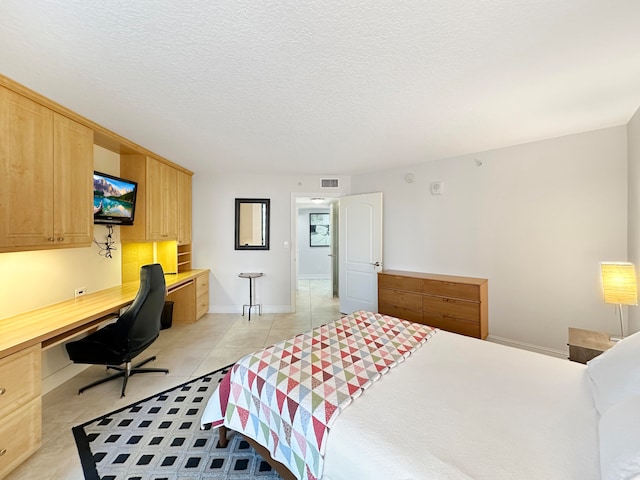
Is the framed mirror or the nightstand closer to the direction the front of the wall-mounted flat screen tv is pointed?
the nightstand

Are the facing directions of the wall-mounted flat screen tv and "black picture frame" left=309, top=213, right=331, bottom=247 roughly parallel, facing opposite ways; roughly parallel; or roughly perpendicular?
roughly perpendicular

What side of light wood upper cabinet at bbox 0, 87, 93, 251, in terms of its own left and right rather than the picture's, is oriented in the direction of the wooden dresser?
front

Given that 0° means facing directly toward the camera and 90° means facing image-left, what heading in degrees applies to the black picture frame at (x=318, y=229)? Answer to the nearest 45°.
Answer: approximately 0°

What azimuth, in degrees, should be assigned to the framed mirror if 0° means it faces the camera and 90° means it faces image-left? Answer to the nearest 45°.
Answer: approximately 0°

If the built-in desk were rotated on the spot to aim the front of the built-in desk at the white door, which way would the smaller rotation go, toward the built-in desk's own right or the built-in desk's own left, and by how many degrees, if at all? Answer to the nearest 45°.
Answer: approximately 45° to the built-in desk's own left

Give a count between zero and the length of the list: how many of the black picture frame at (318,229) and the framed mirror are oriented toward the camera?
2

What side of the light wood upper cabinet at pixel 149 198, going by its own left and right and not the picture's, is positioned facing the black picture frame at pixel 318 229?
left

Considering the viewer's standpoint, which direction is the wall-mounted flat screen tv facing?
facing the viewer and to the right of the viewer
